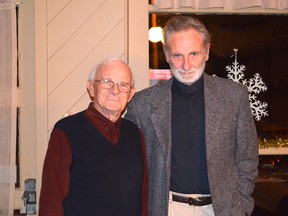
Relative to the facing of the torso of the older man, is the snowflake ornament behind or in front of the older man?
behind

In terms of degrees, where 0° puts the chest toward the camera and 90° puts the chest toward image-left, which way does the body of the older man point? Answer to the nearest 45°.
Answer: approximately 0°
